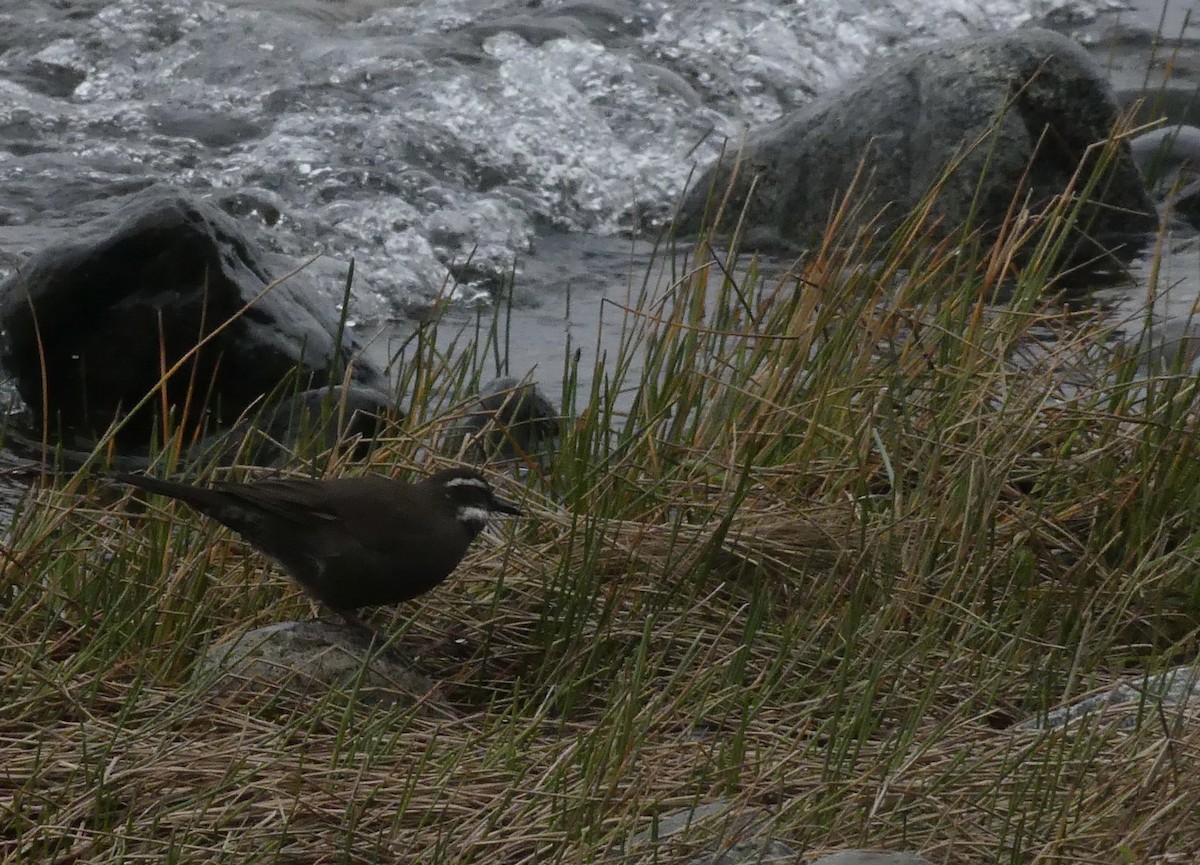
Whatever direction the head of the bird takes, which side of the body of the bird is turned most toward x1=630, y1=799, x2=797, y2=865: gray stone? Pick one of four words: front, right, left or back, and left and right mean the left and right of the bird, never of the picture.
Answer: right

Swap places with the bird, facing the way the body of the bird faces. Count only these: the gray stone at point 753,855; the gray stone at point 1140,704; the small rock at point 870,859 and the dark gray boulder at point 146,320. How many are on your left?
1

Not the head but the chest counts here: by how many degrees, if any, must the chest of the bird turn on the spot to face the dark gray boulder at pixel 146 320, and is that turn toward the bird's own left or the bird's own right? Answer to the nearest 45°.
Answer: approximately 90° to the bird's own left

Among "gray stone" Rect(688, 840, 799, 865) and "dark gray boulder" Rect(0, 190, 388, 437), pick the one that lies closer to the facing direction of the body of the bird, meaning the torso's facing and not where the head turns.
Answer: the gray stone

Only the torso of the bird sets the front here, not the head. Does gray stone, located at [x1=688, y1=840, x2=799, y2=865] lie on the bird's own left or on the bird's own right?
on the bird's own right

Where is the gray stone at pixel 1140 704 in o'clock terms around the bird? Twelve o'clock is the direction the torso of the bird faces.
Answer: The gray stone is roughly at 1 o'clock from the bird.

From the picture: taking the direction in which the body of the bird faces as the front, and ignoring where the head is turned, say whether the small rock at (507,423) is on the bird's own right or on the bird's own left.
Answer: on the bird's own left

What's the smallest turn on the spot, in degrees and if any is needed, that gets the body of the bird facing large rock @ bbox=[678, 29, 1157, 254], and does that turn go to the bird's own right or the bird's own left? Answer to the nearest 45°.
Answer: approximately 45° to the bird's own left

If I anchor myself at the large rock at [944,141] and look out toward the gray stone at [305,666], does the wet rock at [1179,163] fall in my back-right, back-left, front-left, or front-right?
back-left

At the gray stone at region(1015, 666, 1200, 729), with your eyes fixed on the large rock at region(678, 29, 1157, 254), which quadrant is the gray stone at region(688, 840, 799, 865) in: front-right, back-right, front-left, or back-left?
back-left

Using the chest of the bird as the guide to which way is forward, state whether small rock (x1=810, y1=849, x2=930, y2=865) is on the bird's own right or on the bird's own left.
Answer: on the bird's own right

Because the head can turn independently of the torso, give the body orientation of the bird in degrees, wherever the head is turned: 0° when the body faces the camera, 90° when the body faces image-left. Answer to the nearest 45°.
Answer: approximately 270°

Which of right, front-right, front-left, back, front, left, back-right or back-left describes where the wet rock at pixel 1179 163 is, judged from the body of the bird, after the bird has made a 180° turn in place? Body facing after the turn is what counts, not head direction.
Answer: back-right
